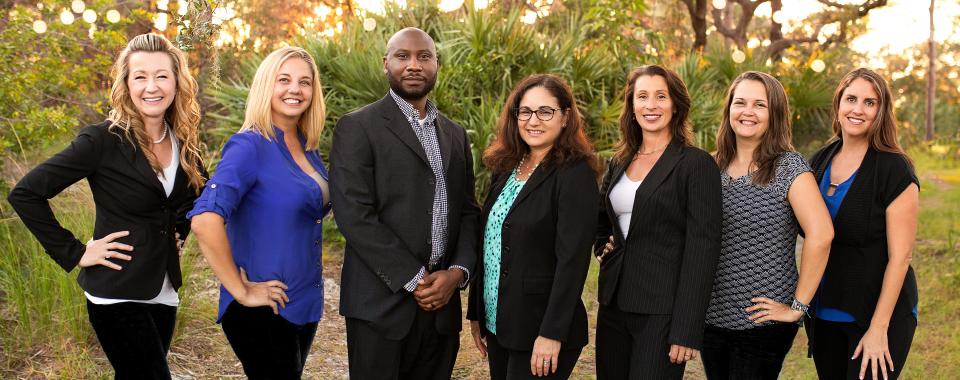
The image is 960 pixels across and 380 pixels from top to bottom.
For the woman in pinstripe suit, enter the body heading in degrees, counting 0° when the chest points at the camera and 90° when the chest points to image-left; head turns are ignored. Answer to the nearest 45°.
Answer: approximately 45°

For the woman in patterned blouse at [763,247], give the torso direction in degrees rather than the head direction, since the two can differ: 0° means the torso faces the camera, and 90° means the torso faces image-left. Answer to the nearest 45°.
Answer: approximately 45°

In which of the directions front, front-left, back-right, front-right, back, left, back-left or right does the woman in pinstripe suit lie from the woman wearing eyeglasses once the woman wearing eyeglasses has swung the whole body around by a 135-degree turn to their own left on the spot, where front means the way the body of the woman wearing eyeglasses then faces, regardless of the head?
front

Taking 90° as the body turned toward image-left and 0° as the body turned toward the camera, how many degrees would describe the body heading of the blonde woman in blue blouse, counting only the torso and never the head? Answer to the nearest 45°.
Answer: approximately 315°

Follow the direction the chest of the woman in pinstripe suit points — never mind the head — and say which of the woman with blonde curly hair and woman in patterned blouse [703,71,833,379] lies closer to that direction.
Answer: the woman with blonde curly hair
